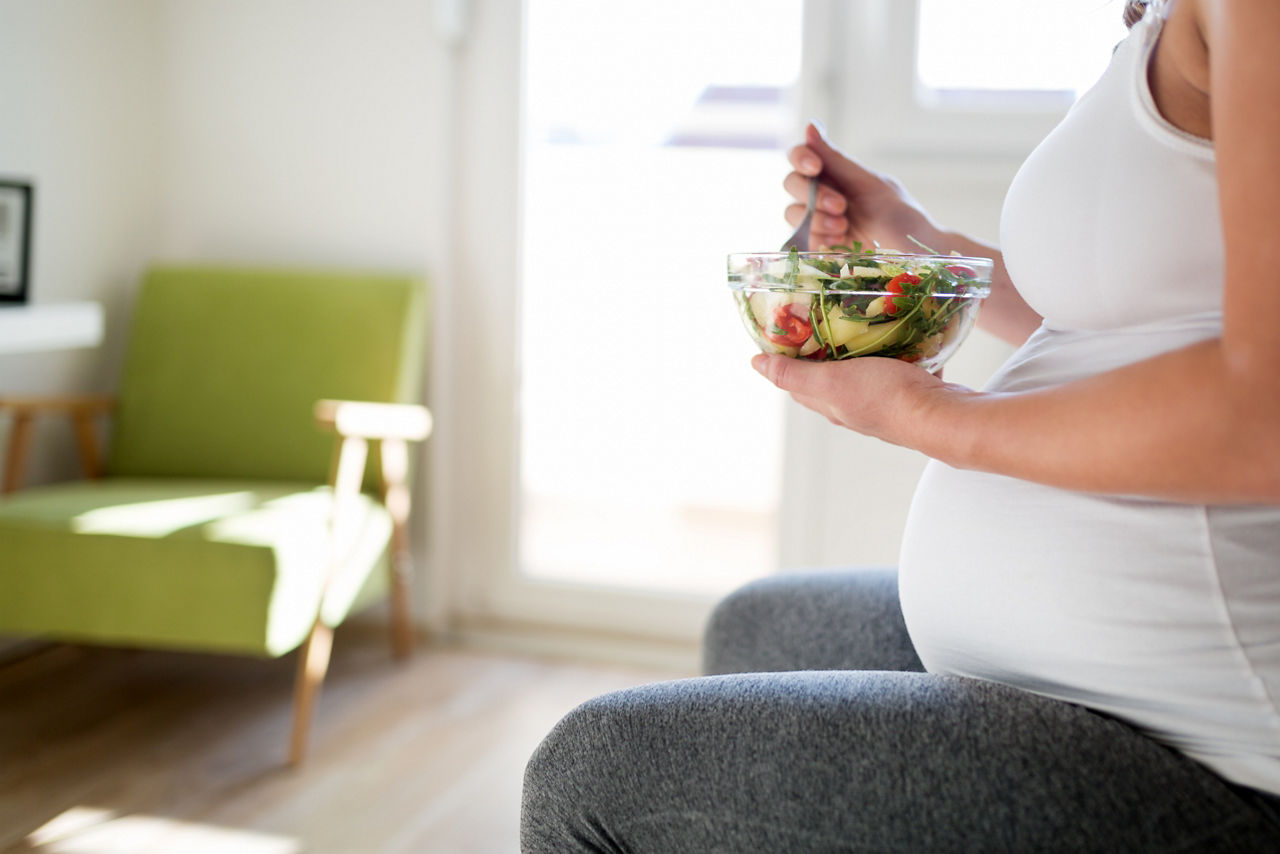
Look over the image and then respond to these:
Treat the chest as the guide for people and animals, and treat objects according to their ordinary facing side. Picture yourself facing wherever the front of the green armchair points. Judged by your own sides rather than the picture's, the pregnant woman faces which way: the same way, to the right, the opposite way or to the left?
to the right

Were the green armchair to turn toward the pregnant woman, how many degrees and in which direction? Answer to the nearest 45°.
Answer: approximately 45° to its left

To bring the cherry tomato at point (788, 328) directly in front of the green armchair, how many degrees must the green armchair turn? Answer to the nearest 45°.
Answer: approximately 45° to its left

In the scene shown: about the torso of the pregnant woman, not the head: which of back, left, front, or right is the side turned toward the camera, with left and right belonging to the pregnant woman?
left

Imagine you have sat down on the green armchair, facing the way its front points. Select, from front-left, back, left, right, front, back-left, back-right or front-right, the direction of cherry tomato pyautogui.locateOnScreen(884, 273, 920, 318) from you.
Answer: front-left

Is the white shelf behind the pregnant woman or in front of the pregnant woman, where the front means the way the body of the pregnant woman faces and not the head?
in front

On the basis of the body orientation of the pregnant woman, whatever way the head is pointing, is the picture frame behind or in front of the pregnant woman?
in front
